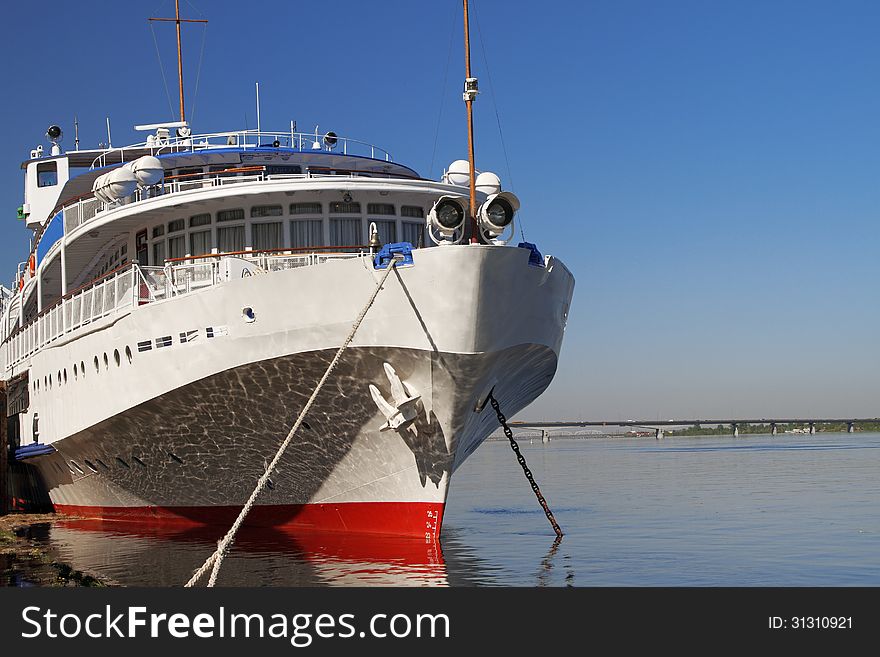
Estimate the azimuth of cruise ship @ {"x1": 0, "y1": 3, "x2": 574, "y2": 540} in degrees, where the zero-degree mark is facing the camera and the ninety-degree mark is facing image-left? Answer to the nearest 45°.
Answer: approximately 315°
